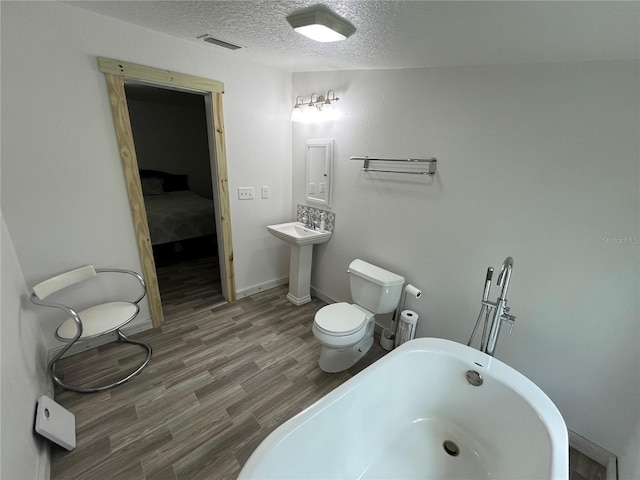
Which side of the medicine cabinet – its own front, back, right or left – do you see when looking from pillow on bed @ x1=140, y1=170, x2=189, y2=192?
right

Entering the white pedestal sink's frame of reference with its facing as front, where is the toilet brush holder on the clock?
The toilet brush holder is roughly at 9 o'clock from the white pedestal sink.

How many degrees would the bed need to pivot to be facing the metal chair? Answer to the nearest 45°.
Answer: approximately 45° to its right

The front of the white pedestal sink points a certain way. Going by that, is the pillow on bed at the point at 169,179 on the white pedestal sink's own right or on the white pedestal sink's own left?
on the white pedestal sink's own right

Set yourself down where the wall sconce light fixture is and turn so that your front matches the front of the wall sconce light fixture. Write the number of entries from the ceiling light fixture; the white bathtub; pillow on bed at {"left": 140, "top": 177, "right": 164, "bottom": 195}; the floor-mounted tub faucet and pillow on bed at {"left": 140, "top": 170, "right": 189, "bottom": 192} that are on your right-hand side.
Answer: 2

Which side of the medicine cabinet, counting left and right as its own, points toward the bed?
right

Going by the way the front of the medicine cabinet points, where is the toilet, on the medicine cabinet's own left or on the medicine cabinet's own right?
on the medicine cabinet's own left

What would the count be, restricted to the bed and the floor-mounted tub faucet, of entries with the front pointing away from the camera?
0

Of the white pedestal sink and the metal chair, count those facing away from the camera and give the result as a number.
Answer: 0

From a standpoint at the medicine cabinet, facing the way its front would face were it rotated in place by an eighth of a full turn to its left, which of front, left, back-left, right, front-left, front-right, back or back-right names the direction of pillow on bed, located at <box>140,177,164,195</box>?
back-right

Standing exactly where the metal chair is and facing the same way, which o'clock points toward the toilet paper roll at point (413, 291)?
The toilet paper roll is roughly at 12 o'clock from the metal chair.

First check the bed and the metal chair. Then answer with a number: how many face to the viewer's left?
0

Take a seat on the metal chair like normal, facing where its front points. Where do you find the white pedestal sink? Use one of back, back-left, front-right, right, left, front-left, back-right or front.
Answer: front-left

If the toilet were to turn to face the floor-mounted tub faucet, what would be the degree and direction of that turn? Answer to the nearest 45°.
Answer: approximately 90° to its left

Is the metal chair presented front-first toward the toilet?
yes
